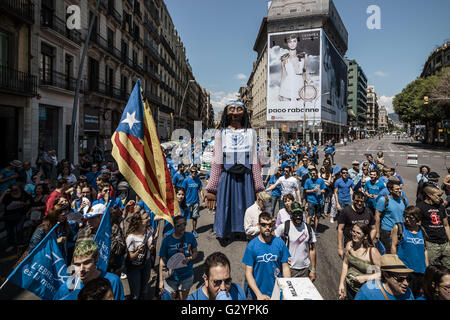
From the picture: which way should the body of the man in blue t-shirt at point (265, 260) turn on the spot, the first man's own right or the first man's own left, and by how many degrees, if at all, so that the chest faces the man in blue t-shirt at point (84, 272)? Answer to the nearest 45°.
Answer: approximately 45° to the first man's own right

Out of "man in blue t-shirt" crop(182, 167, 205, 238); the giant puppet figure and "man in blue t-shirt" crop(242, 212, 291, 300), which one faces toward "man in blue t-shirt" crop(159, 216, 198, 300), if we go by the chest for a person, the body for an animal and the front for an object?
"man in blue t-shirt" crop(182, 167, 205, 238)

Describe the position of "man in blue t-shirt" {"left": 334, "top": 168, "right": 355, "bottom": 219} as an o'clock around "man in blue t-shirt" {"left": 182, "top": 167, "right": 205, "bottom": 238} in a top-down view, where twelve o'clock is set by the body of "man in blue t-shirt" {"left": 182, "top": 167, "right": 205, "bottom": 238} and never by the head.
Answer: "man in blue t-shirt" {"left": 334, "top": 168, "right": 355, "bottom": 219} is roughly at 9 o'clock from "man in blue t-shirt" {"left": 182, "top": 167, "right": 205, "bottom": 238}.

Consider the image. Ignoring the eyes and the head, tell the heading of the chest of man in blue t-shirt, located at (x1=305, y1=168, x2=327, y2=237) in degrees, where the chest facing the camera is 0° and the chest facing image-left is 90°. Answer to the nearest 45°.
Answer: approximately 0°

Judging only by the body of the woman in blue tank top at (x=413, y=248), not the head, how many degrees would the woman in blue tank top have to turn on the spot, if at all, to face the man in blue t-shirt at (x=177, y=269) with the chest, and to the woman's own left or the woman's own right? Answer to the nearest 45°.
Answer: approximately 45° to the woman's own right

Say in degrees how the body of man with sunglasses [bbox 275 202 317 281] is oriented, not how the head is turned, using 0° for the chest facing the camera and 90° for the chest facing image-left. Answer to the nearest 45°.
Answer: approximately 0°
